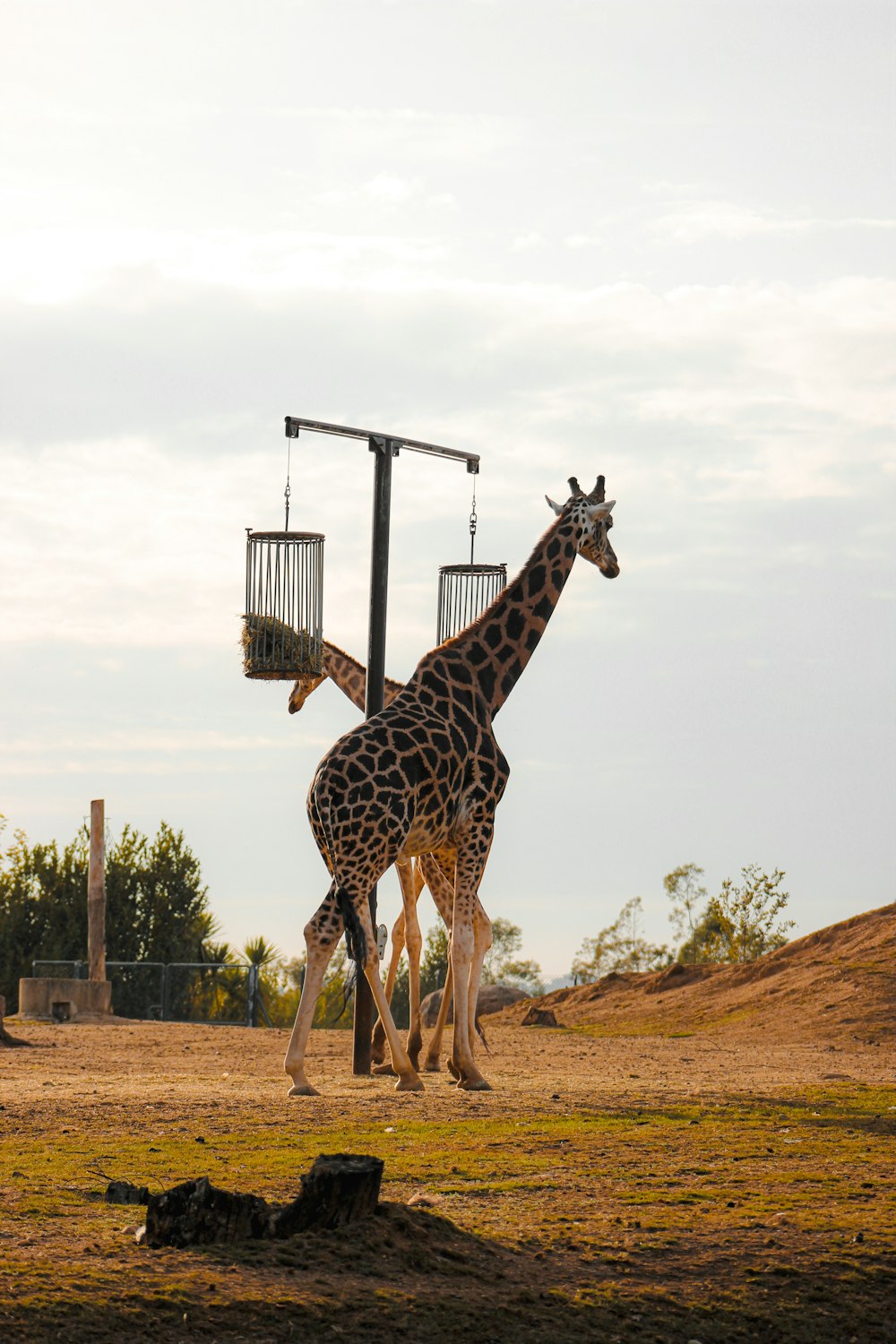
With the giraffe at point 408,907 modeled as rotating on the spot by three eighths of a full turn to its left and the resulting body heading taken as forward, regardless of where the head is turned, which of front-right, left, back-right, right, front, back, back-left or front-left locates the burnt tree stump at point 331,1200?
front-right

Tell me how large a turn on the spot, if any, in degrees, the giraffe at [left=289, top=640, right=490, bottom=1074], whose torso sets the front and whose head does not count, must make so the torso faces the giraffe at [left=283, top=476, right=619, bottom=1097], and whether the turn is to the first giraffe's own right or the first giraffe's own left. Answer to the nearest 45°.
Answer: approximately 90° to the first giraffe's own left

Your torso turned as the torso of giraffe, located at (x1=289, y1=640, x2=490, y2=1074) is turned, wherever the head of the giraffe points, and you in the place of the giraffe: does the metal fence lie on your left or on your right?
on your right

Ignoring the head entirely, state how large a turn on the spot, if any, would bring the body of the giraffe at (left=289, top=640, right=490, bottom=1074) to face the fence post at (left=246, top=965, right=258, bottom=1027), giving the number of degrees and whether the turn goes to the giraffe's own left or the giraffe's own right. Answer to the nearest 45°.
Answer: approximately 90° to the giraffe's own right

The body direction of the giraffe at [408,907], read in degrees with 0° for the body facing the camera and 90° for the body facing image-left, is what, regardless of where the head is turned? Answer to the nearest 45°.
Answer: approximately 90°

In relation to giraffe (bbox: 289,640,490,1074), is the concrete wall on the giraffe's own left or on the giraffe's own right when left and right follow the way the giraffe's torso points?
on the giraffe's own right

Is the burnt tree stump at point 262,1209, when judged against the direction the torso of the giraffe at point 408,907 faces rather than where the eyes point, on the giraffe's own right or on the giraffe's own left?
on the giraffe's own left
